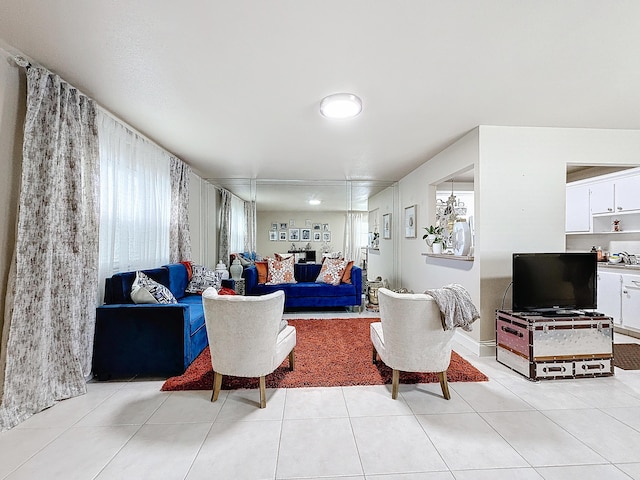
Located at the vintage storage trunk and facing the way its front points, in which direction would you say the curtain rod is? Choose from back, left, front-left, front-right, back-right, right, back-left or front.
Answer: right

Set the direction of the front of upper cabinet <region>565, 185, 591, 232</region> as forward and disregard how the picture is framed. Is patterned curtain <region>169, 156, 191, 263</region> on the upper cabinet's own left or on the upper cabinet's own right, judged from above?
on the upper cabinet's own right

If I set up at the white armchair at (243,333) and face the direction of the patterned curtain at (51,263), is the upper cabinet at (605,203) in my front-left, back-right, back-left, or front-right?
back-right

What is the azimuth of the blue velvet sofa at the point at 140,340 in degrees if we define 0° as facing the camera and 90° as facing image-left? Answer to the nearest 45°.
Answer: approximately 270°

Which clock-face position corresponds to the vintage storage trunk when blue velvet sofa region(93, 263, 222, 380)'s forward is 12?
The vintage storage trunk is roughly at 1 o'clock from the blue velvet sofa.

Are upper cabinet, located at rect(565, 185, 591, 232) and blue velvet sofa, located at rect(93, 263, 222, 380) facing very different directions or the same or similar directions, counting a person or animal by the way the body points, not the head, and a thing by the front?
very different directions

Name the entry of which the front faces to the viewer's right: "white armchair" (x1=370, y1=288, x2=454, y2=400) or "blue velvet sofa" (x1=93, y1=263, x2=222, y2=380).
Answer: the blue velvet sofa
